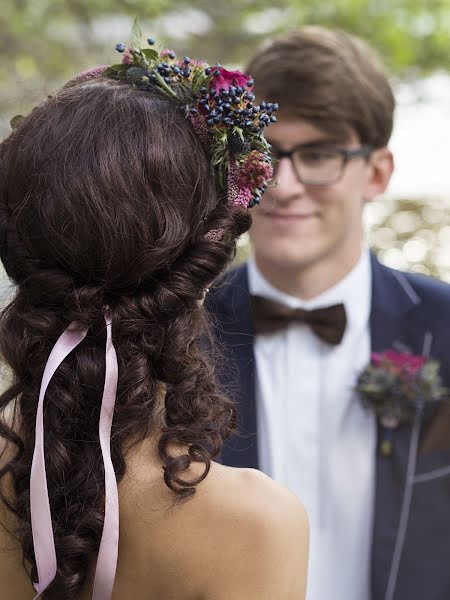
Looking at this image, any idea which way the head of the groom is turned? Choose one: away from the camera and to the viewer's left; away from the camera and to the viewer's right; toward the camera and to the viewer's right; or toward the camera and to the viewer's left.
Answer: toward the camera and to the viewer's left

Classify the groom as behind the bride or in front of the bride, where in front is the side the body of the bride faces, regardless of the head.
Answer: in front

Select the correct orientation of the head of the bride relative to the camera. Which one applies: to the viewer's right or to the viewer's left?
to the viewer's right

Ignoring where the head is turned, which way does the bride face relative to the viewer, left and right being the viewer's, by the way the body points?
facing away from the viewer
